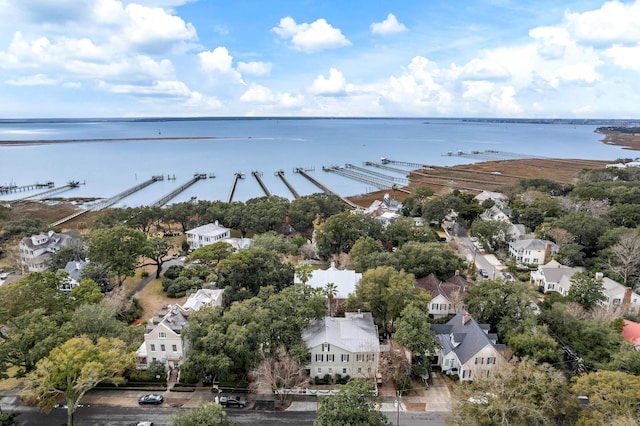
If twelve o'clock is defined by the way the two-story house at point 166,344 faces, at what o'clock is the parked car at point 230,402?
The parked car is roughly at 11 o'clock from the two-story house.

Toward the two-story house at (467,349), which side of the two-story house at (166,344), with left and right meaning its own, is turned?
left

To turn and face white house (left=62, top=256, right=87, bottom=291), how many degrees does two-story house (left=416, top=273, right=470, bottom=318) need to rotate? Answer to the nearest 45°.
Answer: approximately 90° to its right

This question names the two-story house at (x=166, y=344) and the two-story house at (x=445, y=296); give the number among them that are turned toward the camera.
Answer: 2

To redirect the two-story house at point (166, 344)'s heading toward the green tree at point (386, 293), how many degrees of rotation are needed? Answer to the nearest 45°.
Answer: approximately 90° to its left

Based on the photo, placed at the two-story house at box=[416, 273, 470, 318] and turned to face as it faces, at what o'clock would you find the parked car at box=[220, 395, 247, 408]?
The parked car is roughly at 1 o'clock from the two-story house.

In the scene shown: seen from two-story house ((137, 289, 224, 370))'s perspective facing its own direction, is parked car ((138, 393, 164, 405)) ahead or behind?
ahead

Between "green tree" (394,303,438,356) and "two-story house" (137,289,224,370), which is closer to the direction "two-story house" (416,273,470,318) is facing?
the green tree

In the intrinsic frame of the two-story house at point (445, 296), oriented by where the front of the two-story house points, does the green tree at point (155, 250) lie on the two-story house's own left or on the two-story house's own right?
on the two-story house's own right
